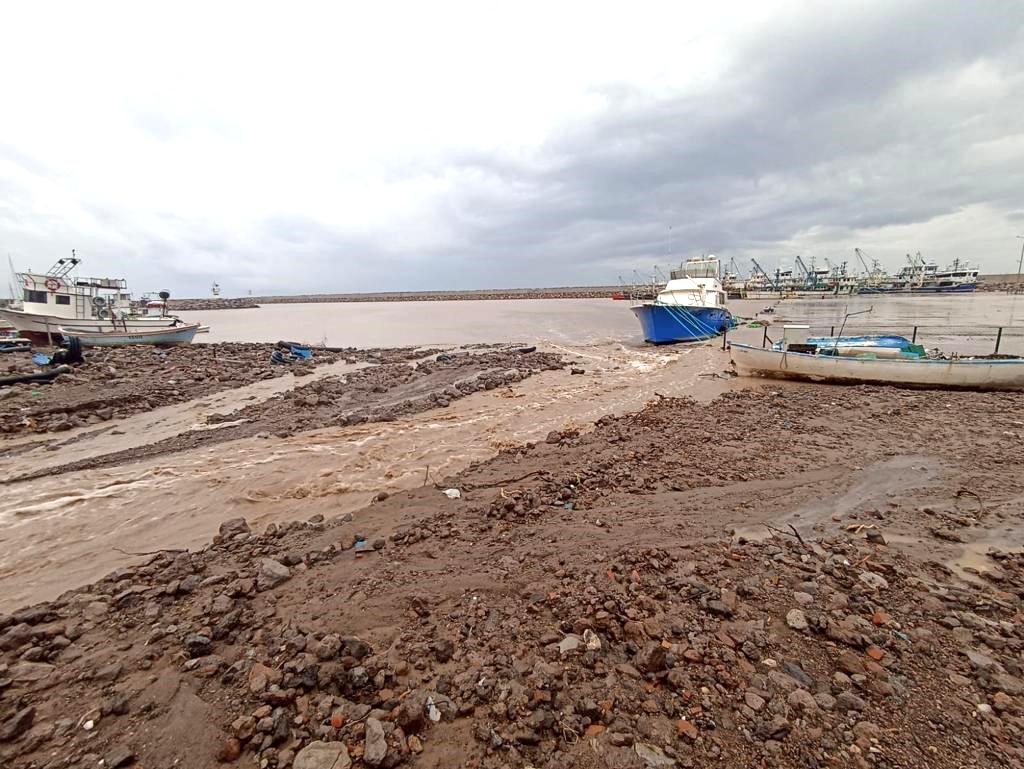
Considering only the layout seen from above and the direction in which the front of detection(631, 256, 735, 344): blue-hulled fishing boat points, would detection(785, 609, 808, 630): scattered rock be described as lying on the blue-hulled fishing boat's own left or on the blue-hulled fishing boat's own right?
on the blue-hulled fishing boat's own left

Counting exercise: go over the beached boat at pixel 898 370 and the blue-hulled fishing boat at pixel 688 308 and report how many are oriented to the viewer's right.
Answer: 0

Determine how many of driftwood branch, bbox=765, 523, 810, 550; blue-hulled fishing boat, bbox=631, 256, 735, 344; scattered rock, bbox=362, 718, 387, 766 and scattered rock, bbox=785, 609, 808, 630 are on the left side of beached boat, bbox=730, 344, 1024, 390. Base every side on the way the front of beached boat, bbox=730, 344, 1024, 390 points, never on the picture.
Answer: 3

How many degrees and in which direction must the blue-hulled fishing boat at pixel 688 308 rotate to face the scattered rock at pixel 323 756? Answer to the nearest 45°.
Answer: approximately 45° to its left

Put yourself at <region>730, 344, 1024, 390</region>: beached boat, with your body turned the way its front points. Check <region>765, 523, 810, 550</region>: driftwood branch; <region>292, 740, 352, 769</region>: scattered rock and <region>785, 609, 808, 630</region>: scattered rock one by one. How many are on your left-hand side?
3

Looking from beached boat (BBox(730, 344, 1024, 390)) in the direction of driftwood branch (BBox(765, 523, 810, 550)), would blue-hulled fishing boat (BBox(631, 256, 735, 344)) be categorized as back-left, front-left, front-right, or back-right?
back-right

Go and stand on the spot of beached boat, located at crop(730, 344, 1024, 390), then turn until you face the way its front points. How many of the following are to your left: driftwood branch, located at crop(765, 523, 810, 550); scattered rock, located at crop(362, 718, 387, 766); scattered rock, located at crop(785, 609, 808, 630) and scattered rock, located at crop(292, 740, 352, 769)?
4

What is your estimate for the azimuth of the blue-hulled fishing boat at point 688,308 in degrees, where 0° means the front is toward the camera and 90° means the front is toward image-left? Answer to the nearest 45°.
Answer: approximately 45°

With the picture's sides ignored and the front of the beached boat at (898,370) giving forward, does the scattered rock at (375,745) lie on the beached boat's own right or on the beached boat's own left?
on the beached boat's own left

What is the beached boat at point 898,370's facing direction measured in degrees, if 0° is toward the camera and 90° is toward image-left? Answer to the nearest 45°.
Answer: approximately 90°

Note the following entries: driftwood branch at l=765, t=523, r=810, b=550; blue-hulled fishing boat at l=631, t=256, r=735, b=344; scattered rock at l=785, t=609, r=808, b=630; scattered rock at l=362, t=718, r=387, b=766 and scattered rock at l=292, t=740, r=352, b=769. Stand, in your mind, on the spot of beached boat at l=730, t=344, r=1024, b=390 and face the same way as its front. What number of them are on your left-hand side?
4

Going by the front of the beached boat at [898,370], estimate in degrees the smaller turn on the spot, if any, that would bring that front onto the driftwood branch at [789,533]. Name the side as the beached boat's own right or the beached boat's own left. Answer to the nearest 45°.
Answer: approximately 90° to the beached boat's own left

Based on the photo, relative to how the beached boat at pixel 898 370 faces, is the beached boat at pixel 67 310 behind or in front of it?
in front

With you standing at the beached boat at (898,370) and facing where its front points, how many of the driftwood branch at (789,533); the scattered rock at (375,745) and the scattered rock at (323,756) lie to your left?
3

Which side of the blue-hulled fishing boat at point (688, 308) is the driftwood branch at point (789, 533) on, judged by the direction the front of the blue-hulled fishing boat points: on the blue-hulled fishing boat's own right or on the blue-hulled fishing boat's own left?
on the blue-hulled fishing boat's own left

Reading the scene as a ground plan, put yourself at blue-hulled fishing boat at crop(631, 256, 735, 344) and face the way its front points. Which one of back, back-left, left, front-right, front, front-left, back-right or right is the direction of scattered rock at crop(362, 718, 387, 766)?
front-left
